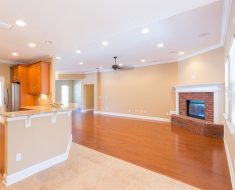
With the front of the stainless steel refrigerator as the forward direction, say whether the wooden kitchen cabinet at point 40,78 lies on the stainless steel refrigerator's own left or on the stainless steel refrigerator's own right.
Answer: on the stainless steel refrigerator's own left

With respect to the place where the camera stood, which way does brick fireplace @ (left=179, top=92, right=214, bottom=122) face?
facing the viewer and to the left of the viewer

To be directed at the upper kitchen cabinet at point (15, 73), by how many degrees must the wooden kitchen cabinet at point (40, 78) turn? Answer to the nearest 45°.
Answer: approximately 90° to its right

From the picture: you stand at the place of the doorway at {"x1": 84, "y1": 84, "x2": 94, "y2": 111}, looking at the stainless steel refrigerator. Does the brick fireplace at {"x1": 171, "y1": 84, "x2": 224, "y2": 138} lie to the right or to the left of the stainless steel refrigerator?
left

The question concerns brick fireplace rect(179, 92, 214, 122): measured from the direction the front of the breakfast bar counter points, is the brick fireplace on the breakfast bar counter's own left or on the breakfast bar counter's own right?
on the breakfast bar counter's own left

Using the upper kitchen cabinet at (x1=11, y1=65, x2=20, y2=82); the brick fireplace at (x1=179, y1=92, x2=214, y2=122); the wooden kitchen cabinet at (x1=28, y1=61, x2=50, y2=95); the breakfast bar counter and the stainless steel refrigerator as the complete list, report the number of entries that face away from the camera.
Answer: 0

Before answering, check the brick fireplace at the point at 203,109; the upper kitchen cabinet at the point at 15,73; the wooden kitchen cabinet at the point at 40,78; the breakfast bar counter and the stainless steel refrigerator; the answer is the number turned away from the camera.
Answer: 0

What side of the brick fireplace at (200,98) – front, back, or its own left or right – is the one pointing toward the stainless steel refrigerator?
front

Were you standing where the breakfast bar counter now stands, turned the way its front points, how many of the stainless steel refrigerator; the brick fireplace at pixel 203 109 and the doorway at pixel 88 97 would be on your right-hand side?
0

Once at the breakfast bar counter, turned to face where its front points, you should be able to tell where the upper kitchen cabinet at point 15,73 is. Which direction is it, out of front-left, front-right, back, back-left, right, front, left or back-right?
back-left

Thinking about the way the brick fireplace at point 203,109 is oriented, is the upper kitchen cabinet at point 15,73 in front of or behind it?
in front

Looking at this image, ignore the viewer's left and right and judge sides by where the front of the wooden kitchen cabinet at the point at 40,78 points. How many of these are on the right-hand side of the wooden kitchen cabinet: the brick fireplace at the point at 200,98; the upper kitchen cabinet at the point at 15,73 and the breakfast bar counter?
1

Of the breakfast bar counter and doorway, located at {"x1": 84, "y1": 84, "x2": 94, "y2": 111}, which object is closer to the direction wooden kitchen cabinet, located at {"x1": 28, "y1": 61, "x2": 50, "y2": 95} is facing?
the breakfast bar counter

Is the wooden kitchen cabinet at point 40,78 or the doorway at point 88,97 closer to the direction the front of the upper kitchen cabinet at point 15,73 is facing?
the wooden kitchen cabinet

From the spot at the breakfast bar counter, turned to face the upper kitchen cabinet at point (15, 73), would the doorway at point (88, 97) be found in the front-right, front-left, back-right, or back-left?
front-right
